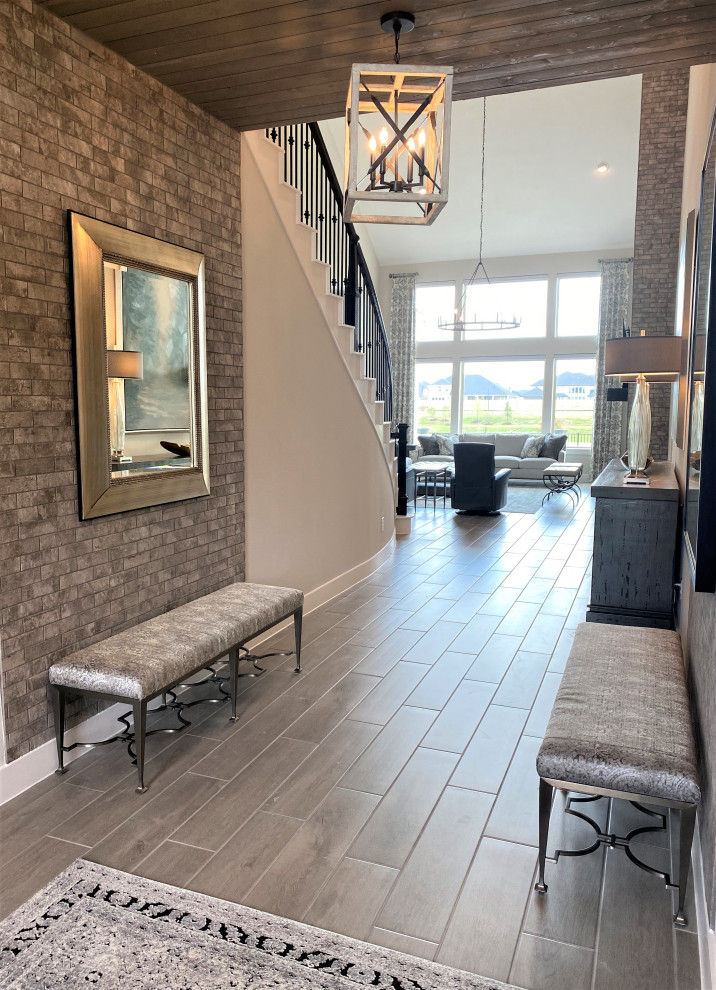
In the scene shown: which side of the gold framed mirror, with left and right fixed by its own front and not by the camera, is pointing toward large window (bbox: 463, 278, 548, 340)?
left

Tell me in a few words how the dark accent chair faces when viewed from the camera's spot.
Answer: facing away from the viewer and to the right of the viewer

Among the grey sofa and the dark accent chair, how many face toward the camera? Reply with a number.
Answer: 1

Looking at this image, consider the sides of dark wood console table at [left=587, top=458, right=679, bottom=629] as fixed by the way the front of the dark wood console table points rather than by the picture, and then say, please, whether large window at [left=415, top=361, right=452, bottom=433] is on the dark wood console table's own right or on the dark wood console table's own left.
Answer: on the dark wood console table's own right

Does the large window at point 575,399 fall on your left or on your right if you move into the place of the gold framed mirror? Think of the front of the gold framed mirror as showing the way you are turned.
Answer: on your left

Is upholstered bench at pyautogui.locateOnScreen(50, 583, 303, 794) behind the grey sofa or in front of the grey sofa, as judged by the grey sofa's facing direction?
in front

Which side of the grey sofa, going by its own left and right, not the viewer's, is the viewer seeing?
front

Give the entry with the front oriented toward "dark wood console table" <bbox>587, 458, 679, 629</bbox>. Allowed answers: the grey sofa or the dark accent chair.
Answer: the grey sofa

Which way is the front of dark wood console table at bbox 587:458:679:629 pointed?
to the viewer's left

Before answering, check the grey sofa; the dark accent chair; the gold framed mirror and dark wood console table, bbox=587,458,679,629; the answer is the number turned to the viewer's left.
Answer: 1

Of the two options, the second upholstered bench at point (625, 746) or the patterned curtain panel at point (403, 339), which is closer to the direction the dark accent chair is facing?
the patterned curtain panel

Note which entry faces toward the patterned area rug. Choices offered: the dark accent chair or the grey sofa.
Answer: the grey sofa

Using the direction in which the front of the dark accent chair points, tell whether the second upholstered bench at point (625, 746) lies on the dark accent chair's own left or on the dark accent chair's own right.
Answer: on the dark accent chair's own right

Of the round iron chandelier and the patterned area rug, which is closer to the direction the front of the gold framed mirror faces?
the patterned area rug

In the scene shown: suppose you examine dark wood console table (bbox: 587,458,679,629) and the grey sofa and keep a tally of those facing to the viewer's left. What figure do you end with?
1

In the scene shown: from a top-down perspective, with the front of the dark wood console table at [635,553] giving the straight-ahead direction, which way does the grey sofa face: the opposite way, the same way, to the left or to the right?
to the left

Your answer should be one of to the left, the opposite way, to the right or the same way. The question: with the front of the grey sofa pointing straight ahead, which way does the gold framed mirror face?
to the left

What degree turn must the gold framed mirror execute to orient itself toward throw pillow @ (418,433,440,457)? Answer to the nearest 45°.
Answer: approximately 90° to its left

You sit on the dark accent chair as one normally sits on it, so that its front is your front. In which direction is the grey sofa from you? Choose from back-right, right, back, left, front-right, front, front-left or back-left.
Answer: front-left
